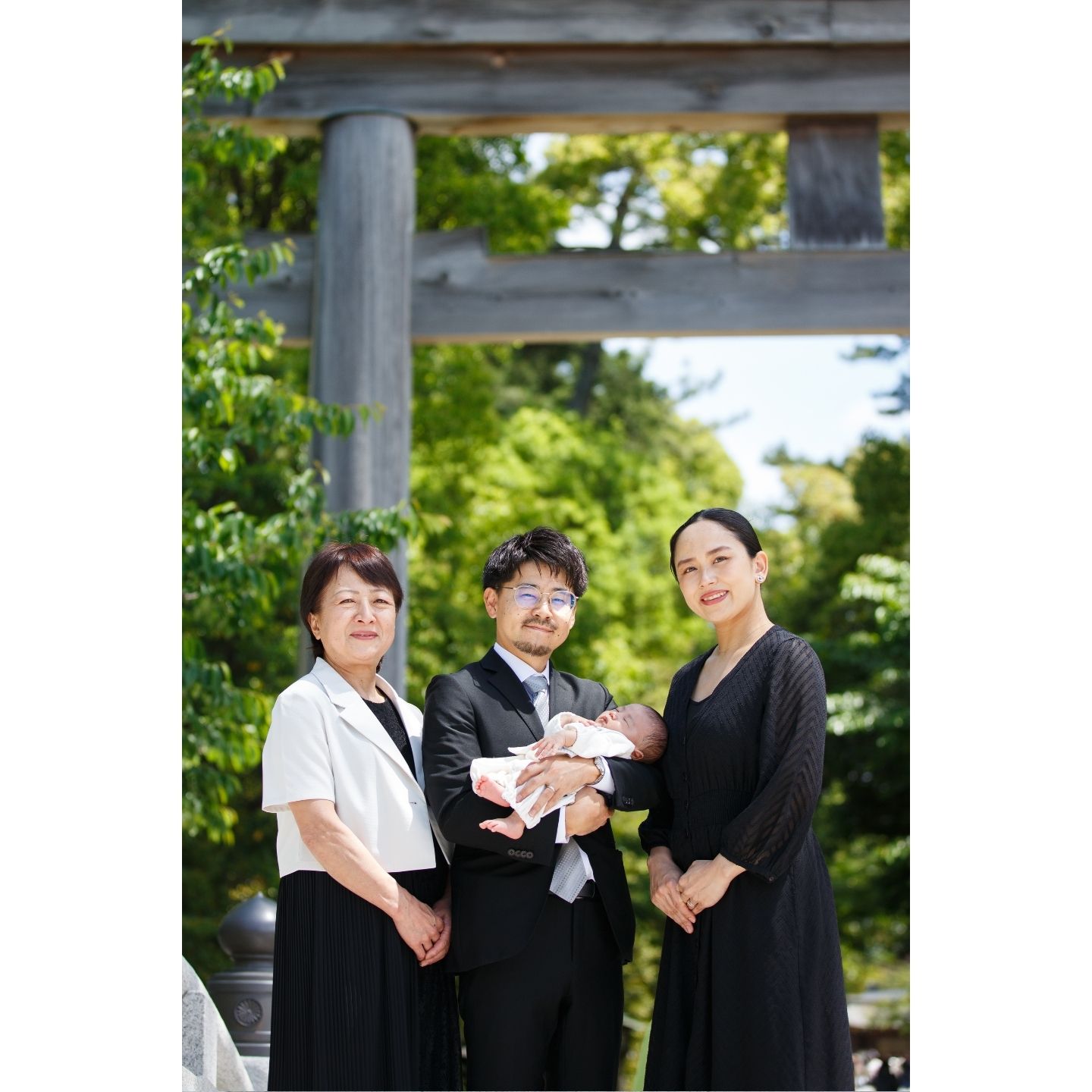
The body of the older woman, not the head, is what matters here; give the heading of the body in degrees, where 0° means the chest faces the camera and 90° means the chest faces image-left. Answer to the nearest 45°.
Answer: approximately 315°

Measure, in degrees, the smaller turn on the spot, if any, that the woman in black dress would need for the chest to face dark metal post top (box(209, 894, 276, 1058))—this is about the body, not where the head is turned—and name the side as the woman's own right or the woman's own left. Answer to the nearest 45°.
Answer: approximately 90° to the woman's own right
